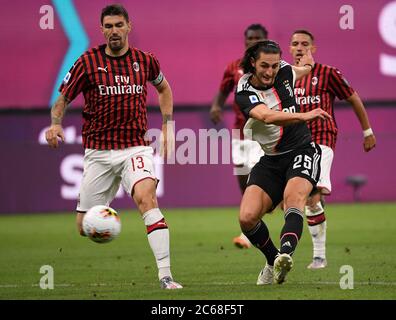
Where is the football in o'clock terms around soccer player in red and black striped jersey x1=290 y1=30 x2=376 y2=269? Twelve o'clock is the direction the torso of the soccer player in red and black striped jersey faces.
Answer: The football is roughly at 12 o'clock from the soccer player in red and black striped jersey.

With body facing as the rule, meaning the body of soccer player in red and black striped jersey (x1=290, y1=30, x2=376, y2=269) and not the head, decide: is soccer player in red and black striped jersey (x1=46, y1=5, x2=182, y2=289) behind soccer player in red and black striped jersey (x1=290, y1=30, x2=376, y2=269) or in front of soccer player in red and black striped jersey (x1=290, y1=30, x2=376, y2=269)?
in front

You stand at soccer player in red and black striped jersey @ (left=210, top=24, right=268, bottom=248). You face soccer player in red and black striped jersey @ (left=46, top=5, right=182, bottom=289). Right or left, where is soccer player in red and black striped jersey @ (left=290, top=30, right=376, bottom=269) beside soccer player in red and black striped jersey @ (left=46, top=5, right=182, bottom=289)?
left

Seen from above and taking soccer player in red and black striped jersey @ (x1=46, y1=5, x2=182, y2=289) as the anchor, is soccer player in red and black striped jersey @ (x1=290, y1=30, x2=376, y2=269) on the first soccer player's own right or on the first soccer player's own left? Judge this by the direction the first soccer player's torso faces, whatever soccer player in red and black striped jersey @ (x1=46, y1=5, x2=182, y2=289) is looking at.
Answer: on the first soccer player's own left

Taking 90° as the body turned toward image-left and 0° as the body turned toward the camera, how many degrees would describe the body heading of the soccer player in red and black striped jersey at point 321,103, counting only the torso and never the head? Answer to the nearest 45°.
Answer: approximately 45°

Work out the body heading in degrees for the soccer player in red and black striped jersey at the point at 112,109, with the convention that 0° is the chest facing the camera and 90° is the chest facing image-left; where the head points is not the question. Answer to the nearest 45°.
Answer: approximately 0°

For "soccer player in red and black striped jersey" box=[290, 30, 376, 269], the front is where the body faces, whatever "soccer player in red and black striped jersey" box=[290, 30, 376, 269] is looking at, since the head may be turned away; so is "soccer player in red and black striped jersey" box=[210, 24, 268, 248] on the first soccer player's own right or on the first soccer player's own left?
on the first soccer player's own right
